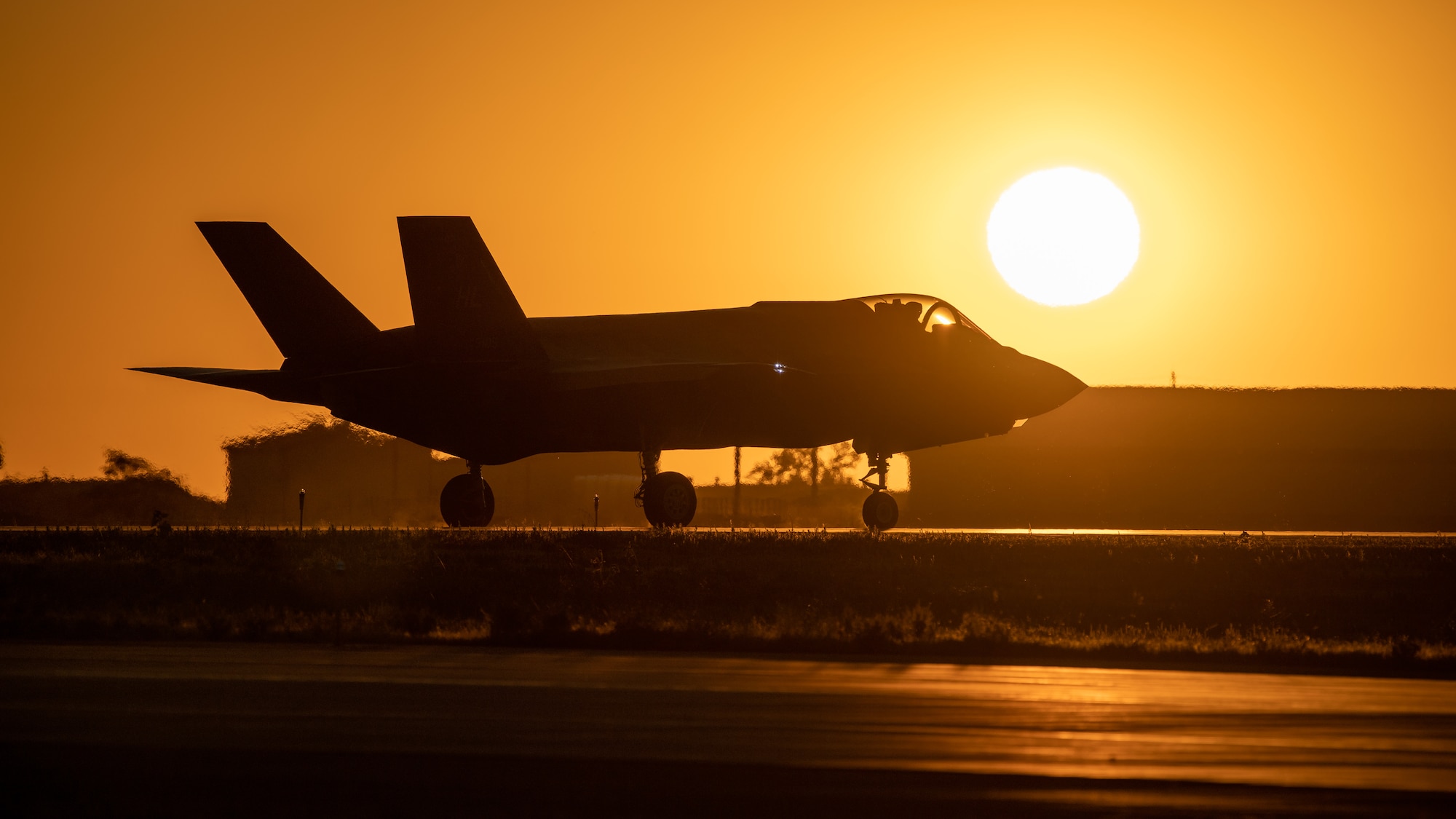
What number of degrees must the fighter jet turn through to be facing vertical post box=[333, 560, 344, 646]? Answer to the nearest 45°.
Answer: approximately 135° to its right

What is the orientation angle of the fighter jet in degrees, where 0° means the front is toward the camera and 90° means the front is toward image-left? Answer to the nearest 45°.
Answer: approximately 225°
